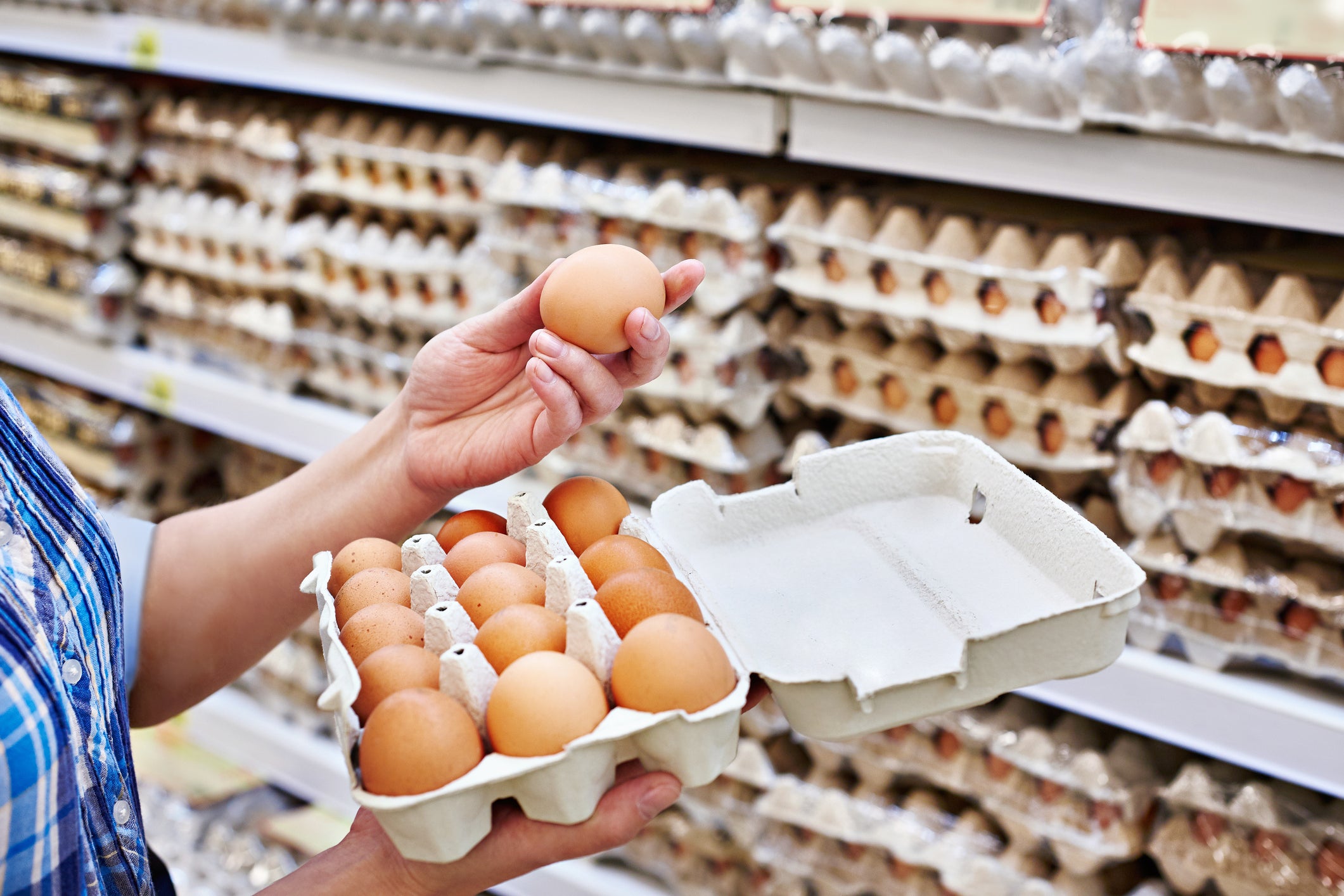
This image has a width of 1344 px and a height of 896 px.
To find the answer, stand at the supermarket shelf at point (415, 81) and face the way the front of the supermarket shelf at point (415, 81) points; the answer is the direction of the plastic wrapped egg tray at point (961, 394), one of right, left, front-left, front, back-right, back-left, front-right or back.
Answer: left

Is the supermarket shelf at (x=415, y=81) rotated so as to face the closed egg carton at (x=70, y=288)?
no

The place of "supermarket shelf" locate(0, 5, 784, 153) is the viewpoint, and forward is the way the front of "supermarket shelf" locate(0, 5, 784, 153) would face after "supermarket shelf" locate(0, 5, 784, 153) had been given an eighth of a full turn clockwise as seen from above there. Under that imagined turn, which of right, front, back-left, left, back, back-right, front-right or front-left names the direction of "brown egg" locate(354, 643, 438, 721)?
left

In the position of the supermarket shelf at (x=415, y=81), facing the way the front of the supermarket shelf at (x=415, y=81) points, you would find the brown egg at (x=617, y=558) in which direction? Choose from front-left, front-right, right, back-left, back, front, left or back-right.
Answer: front-left

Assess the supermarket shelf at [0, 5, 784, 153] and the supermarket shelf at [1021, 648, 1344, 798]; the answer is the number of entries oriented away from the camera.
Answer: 0

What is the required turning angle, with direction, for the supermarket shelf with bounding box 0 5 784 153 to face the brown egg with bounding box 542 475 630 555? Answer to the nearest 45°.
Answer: approximately 45° to its left

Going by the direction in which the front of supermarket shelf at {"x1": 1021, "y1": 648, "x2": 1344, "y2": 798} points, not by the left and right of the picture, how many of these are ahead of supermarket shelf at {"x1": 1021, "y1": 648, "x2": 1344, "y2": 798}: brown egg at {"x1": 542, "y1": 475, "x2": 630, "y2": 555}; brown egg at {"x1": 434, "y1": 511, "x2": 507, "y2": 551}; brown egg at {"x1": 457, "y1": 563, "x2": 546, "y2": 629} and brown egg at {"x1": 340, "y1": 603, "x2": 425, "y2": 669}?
4

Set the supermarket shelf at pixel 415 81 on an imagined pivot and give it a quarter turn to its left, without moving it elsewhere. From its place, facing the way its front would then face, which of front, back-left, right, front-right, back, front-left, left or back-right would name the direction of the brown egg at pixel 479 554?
front-right

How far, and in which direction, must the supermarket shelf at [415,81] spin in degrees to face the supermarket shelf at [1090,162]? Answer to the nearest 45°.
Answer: approximately 90° to its left

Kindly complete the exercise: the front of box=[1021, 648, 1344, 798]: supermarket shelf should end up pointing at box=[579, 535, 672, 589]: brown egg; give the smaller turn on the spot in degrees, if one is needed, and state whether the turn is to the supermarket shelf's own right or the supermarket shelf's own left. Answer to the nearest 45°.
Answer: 0° — it already faces it

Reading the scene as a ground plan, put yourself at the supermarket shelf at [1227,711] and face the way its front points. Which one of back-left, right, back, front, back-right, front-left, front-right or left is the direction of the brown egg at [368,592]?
front

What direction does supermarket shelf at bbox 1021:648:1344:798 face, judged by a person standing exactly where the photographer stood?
facing the viewer and to the left of the viewer

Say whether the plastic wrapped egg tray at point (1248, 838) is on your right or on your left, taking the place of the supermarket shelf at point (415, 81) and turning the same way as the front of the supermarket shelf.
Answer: on your left

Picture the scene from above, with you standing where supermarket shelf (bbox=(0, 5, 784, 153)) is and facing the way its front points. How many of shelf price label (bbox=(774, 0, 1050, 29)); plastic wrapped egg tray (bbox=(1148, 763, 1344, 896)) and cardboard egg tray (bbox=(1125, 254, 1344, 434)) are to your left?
3

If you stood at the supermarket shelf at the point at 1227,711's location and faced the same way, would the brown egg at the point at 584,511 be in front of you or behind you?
in front

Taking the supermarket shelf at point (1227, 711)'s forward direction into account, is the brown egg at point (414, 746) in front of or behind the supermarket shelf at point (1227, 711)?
in front
